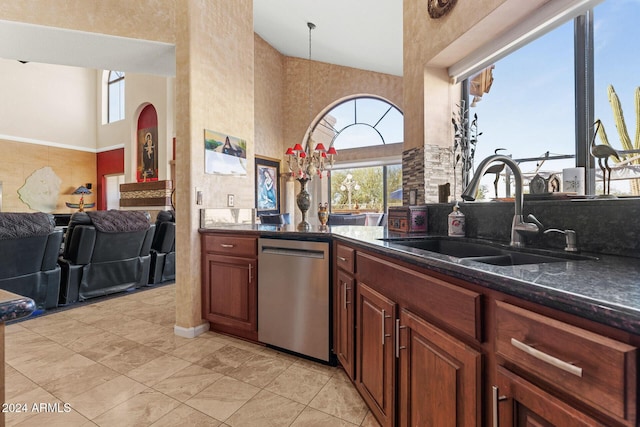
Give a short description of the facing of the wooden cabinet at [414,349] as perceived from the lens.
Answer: facing the viewer and to the left of the viewer

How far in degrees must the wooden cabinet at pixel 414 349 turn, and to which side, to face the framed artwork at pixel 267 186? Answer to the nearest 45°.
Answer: approximately 90° to its right

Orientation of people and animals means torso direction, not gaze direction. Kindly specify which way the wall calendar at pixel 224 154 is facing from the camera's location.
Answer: facing the viewer and to the right of the viewer

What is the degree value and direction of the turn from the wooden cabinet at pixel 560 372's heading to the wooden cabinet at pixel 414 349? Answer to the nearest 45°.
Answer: approximately 90° to its right

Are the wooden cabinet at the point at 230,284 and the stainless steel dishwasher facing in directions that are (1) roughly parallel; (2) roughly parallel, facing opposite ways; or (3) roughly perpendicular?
roughly parallel

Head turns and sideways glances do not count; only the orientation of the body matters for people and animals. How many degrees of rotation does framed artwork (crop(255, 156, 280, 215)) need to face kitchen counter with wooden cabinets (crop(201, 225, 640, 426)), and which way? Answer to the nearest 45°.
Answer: approximately 45° to its right

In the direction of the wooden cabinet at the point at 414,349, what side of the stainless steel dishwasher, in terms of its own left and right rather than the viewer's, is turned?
left

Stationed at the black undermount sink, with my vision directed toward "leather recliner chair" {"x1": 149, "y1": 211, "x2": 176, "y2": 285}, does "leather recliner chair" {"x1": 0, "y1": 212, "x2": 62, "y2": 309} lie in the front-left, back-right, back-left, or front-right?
front-left

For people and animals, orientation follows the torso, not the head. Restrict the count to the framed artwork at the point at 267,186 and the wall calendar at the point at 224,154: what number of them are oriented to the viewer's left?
0

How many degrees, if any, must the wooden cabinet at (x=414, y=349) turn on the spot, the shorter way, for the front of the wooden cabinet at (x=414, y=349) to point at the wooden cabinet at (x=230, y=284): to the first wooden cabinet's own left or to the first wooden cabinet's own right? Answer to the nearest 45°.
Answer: approximately 90° to the first wooden cabinet's own right

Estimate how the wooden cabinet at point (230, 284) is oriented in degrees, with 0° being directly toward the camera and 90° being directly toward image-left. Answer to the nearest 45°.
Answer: approximately 45°

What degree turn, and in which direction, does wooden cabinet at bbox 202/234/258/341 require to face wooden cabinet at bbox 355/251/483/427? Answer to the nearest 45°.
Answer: approximately 45° to its left
